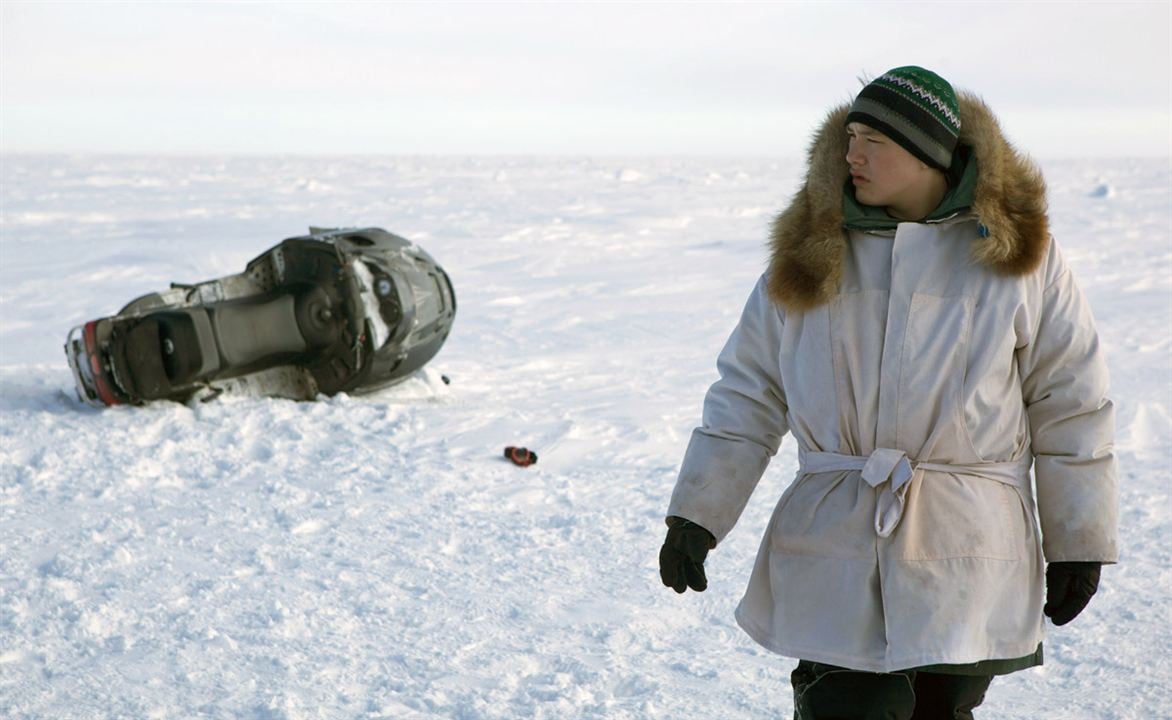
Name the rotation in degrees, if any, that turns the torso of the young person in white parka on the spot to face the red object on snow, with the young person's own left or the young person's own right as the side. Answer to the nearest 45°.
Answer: approximately 135° to the young person's own right

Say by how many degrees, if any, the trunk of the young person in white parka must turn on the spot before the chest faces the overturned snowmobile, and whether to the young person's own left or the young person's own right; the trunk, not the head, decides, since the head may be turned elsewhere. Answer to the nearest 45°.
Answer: approximately 135° to the young person's own right

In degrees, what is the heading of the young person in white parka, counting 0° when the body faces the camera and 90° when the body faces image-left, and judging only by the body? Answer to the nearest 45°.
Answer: approximately 0°
